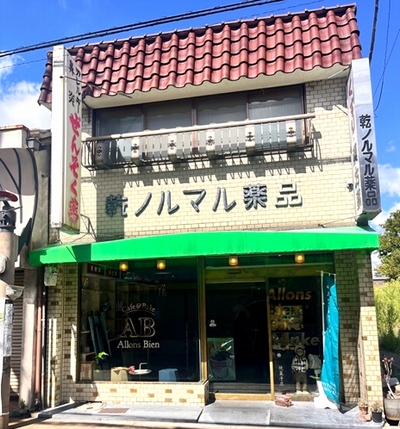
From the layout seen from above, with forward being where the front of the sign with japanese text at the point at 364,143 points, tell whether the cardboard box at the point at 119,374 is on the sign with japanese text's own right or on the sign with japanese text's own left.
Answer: on the sign with japanese text's own right

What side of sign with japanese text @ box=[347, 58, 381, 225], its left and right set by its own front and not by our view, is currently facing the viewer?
front

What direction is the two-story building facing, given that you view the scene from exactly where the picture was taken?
facing the viewer

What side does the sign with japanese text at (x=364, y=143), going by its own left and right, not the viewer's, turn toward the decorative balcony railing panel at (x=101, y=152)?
right

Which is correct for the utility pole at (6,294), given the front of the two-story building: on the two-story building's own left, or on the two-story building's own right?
on the two-story building's own right

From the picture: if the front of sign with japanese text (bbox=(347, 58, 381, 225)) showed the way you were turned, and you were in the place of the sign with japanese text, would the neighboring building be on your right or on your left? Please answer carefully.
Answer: on your right

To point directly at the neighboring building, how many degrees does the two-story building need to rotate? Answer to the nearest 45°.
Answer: approximately 90° to its right
